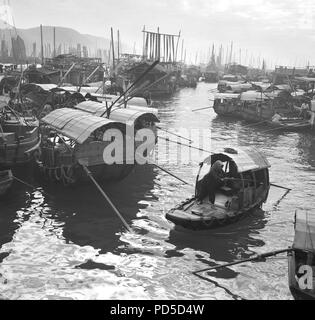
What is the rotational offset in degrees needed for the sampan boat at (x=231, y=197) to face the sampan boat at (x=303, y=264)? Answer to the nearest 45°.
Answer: approximately 45° to its left

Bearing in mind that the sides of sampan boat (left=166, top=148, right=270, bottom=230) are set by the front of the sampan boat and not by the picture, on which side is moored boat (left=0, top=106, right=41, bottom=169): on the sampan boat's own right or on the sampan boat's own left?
on the sampan boat's own right

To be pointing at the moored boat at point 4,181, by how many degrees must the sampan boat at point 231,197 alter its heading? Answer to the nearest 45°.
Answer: approximately 45° to its right

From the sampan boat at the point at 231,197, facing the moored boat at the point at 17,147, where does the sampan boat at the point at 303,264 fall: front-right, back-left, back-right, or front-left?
back-left

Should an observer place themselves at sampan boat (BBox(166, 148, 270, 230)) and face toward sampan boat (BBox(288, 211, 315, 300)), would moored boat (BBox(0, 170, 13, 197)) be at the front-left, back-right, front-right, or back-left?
back-right

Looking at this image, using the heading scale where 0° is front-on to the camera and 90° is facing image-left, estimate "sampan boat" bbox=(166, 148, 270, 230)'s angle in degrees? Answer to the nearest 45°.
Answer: approximately 45°

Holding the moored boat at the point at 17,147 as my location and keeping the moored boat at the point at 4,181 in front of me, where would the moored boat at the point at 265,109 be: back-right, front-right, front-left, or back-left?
back-left

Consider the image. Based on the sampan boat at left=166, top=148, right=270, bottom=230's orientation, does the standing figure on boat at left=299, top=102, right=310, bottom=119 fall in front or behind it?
behind
